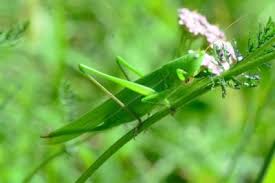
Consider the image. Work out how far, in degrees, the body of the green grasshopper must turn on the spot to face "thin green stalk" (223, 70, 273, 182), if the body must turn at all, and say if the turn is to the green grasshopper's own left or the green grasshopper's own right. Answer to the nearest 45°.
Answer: approximately 45° to the green grasshopper's own left

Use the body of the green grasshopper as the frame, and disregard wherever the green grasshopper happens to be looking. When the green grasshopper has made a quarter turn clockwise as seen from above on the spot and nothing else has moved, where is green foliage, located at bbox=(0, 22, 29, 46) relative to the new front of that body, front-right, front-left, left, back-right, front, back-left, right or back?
right

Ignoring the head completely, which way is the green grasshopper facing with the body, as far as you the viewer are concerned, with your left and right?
facing to the right of the viewer
